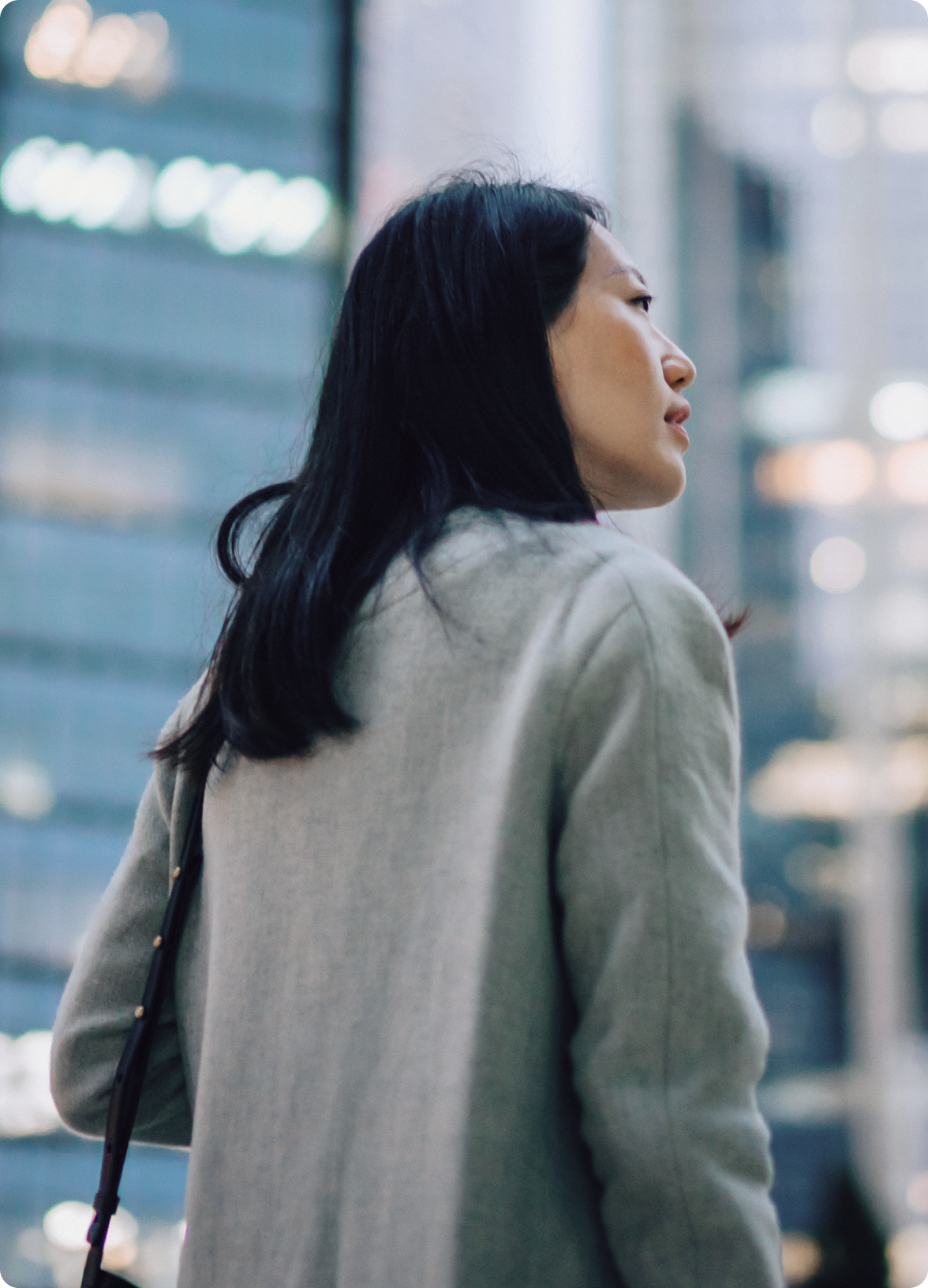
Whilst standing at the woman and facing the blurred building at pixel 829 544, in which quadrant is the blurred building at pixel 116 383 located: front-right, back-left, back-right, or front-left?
front-left

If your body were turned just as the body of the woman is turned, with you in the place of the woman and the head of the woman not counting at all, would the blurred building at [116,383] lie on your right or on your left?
on your left

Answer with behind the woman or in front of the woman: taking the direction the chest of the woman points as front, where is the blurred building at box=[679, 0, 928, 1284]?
in front

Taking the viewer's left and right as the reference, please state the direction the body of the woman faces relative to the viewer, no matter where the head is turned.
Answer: facing away from the viewer and to the right of the viewer
